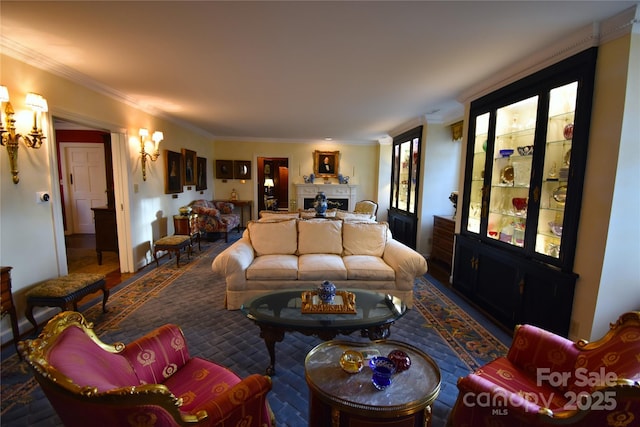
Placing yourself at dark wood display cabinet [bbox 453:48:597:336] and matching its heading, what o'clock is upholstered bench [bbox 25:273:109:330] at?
The upholstered bench is roughly at 12 o'clock from the dark wood display cabinet.

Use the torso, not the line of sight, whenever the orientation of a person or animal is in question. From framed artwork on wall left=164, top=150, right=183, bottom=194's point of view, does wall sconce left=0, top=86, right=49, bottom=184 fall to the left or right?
on its right

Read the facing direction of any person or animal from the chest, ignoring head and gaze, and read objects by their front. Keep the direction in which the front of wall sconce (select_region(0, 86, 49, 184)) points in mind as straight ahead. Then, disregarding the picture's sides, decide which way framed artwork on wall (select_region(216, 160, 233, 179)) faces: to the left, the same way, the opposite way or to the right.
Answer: to the right

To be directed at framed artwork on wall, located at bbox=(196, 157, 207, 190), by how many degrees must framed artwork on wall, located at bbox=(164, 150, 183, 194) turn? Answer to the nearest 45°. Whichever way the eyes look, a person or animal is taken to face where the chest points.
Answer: approximately 135° to its left

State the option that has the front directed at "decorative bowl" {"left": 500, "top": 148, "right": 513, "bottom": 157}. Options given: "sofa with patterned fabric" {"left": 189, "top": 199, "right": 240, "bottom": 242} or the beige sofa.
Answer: the sofa with patterned fabric

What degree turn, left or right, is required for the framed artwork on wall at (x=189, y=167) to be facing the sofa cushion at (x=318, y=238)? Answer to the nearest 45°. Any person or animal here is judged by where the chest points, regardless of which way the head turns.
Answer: approximately 45° to its right

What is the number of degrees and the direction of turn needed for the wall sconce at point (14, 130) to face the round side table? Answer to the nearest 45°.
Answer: approximately 45° to its right

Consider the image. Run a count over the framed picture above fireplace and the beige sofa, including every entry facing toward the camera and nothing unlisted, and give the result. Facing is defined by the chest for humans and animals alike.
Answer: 2

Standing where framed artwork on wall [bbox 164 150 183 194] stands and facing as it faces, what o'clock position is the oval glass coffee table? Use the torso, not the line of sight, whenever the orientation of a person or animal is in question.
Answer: The oval glass coffee table is roughly at 1 o'clock from the framed artwork on wall.

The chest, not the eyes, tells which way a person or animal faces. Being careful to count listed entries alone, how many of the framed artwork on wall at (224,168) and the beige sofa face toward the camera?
2
